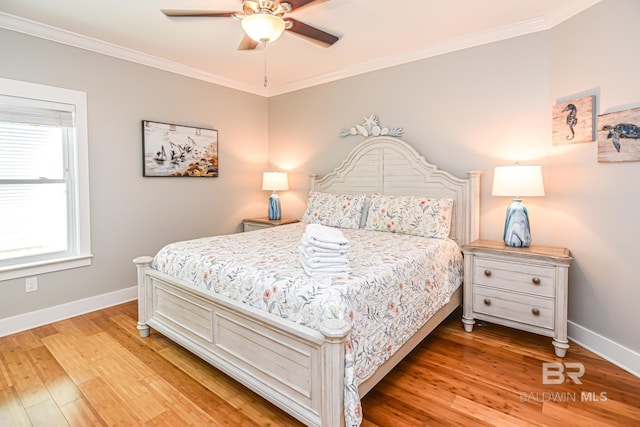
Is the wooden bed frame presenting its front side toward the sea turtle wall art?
no

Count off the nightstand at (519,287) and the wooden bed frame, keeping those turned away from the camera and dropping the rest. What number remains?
0

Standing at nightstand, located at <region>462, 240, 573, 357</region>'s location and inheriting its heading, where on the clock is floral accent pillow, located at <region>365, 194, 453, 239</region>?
The floral accent pillow is roughly at 2 o'clock from the nightstand.

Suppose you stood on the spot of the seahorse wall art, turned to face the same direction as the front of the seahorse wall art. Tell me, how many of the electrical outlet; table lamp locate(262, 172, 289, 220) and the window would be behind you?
0

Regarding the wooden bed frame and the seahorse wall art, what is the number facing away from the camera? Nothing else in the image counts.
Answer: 0

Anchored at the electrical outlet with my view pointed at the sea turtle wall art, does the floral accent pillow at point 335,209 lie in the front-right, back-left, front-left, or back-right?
front-left

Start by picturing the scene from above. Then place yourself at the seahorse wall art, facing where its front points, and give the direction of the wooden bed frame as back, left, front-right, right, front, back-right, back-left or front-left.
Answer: front

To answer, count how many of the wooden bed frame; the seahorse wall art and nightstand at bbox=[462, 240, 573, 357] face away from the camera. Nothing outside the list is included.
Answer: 0

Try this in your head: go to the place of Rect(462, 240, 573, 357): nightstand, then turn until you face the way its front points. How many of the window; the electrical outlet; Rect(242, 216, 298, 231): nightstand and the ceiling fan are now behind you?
0

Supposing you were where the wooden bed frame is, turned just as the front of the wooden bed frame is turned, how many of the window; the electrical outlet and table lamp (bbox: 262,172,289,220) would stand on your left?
0

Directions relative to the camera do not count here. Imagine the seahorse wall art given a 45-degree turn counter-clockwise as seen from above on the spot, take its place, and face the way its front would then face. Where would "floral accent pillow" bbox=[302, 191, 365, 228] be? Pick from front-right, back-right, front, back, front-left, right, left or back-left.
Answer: right

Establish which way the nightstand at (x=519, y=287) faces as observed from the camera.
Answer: facing the viewer and to the left of the viewer

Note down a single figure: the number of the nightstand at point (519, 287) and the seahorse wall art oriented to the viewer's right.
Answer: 0

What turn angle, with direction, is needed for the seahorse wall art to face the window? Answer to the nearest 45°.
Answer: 0° — it already faces it

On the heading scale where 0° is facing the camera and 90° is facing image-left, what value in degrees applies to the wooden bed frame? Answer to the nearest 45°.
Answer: approximately 45°

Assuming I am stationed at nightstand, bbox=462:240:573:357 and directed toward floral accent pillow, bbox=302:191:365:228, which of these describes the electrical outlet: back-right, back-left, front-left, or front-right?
front-left

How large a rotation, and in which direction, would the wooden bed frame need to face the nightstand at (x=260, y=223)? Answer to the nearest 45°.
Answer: approximately 135° to its right
